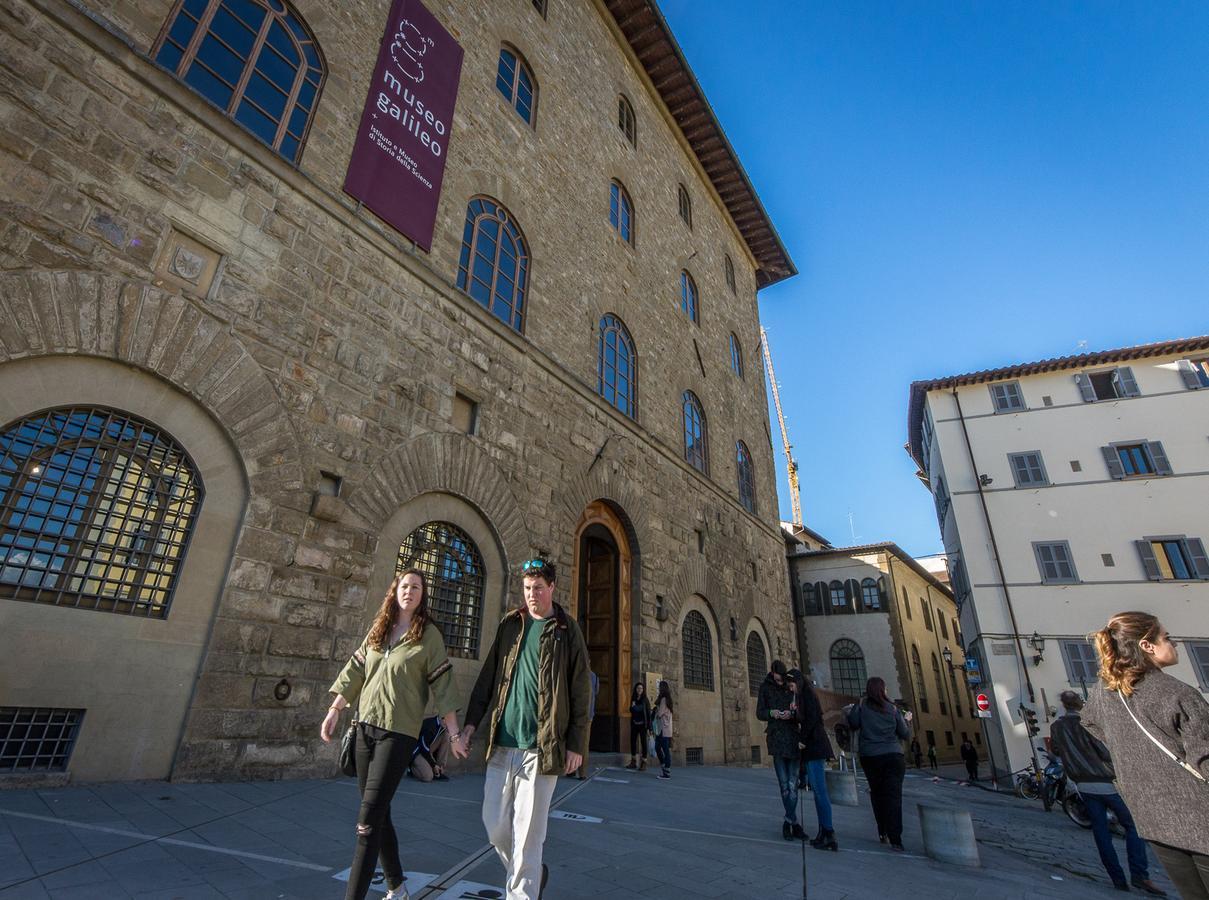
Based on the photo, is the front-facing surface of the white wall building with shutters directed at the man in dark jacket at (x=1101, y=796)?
yes

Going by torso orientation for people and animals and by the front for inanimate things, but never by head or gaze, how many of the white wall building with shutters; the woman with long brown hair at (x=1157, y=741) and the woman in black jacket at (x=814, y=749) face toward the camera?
1

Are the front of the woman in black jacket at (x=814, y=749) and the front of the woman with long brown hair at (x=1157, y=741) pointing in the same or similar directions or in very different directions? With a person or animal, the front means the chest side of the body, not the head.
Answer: very different directions

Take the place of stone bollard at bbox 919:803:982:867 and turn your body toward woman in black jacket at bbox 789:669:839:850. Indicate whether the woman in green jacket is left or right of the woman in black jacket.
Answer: left

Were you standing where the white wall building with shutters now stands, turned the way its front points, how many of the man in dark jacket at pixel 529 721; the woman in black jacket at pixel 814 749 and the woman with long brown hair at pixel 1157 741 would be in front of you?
3

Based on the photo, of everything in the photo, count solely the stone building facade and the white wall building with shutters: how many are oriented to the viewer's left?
0

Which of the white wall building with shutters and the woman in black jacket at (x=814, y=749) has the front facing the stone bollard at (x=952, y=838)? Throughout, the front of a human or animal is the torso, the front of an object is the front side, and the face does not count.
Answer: the white wall building with shutters

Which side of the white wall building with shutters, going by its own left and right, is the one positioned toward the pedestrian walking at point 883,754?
front
